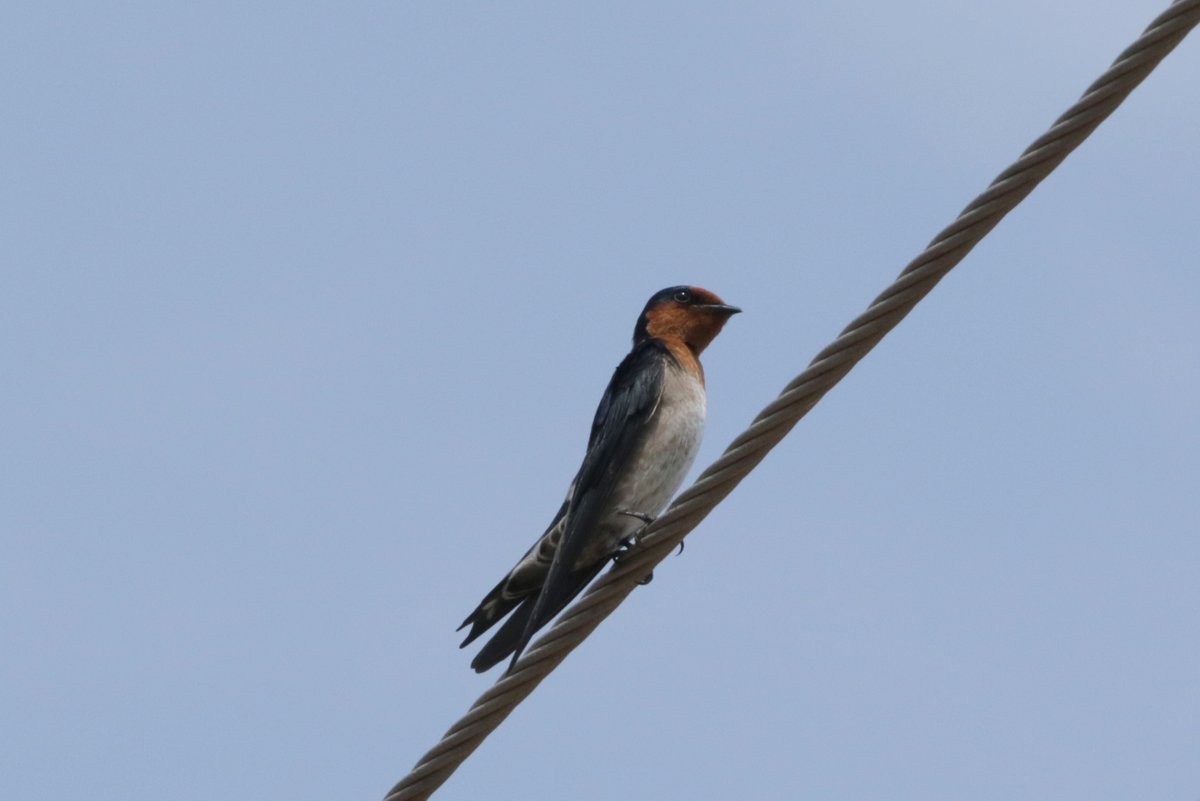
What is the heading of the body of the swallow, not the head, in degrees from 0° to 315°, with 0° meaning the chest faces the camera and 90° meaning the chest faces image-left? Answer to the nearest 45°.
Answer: approximately 270°
